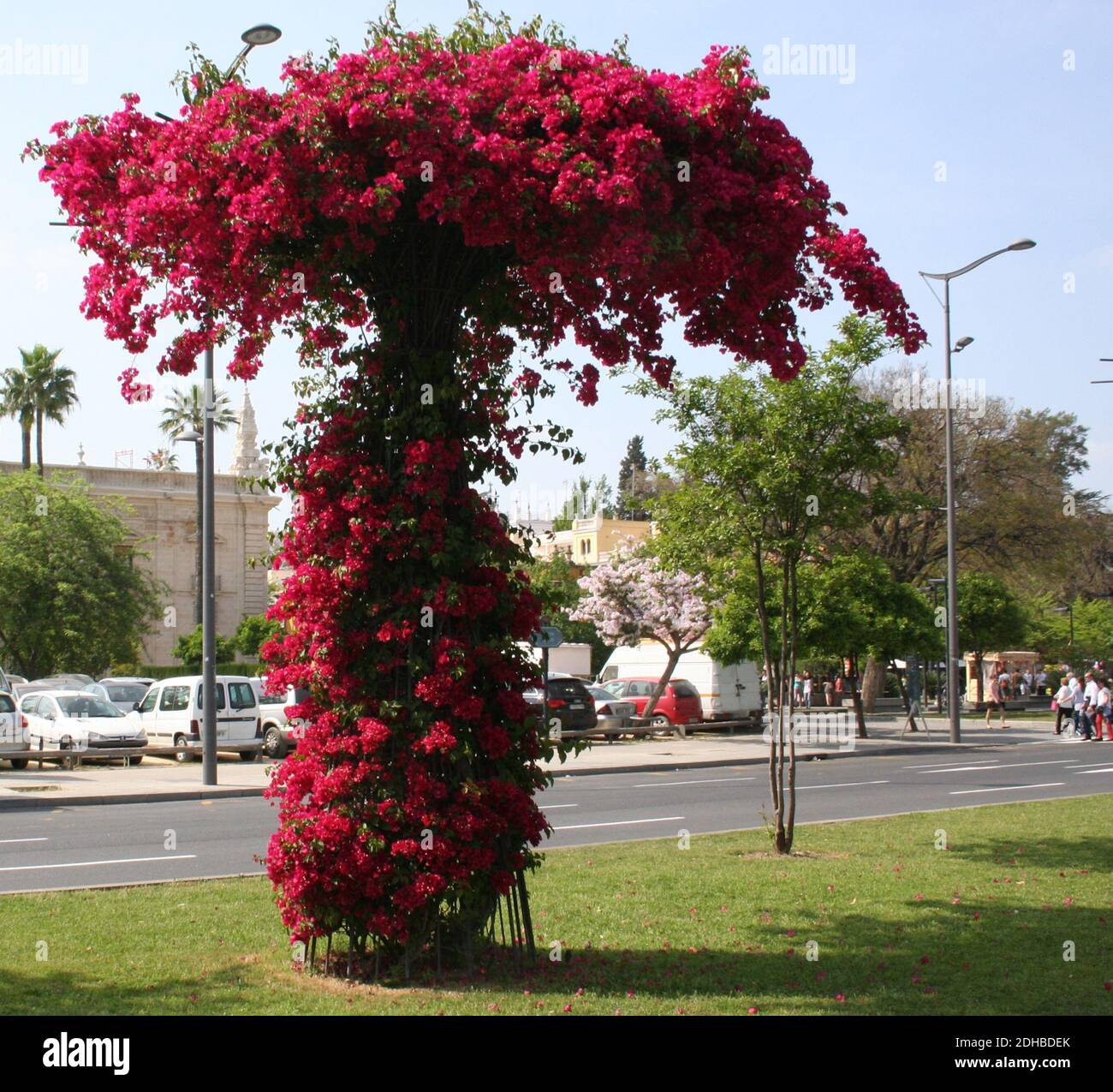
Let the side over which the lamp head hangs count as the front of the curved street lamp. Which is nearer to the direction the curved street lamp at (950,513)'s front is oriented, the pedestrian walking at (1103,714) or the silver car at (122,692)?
the pedestrian walking

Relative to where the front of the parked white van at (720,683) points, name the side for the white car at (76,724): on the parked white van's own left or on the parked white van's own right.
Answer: on the parked white van's own left

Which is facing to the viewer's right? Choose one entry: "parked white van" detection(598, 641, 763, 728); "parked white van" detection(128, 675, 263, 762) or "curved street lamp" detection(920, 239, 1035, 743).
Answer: the curved street lamp

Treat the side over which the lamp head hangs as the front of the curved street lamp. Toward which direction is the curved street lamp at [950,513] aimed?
to the viewer's right

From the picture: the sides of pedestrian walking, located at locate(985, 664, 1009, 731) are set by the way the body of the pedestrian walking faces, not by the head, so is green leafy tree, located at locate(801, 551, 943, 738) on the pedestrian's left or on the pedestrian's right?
on the pedestrian's right

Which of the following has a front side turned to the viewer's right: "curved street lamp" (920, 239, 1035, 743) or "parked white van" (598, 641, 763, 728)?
the curved street lamp
